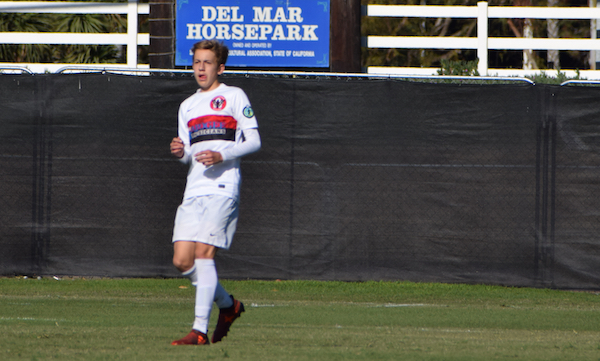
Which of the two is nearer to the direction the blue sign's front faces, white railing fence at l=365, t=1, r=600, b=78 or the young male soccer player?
the young male soccer player

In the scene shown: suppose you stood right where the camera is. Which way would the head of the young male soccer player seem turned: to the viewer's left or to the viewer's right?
to the viewer's left

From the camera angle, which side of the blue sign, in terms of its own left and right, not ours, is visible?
front

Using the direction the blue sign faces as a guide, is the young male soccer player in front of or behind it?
in front

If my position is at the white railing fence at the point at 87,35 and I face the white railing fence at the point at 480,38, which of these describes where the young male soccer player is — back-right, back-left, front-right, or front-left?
front-right

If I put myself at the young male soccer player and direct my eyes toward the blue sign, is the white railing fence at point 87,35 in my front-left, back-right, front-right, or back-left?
front-left

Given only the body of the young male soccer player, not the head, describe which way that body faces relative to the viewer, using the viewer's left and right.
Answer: facing the viewer and to the left of the viewer

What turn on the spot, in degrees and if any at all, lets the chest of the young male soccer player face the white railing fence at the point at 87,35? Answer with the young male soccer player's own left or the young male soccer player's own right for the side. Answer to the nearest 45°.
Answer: approximately 135° to the young male soccer player's own right

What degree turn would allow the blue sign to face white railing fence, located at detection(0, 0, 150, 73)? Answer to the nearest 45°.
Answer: approximately 135° to its right
